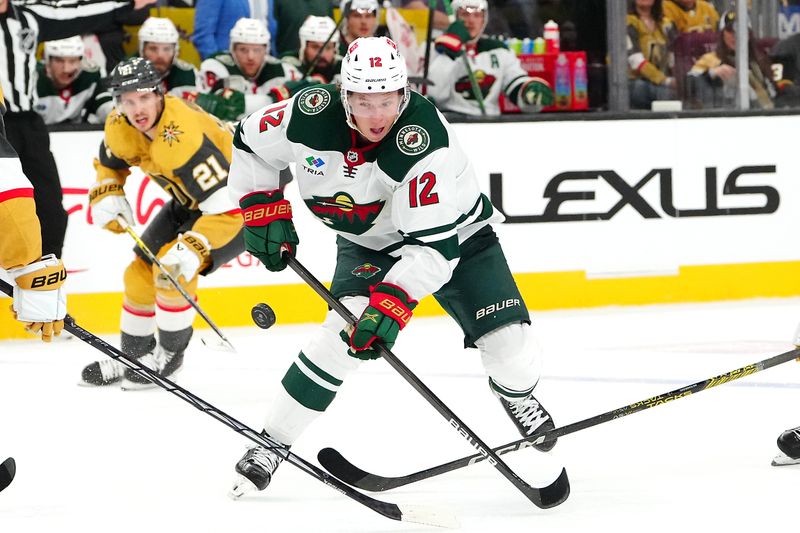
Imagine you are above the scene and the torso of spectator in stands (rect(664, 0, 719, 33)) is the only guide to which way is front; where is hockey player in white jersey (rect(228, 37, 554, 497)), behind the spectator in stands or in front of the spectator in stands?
in front

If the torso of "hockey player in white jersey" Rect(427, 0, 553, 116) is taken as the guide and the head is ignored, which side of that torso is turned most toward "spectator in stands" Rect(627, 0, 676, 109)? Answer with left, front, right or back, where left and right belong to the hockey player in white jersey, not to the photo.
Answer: left

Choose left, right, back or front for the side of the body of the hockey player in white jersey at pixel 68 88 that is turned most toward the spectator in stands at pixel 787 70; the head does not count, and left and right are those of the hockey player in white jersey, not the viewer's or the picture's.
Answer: left

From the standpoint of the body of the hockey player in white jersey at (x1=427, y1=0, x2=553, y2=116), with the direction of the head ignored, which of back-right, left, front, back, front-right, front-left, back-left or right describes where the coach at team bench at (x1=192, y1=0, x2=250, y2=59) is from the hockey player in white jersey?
right

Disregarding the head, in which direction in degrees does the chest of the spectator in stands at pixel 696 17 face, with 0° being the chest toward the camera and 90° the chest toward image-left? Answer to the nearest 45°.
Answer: approximately 0°

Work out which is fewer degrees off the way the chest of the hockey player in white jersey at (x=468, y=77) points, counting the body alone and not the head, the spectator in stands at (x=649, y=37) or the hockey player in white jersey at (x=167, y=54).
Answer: the hockey player in white jersey

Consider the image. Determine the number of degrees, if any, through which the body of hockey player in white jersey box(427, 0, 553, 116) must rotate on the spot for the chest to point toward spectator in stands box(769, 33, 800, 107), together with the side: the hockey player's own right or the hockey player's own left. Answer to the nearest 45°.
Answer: approximately 90° to the hockey player's own left

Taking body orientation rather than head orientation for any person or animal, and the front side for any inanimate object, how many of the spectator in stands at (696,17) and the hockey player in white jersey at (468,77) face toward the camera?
2
